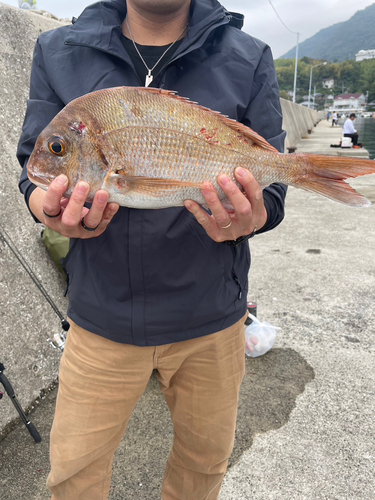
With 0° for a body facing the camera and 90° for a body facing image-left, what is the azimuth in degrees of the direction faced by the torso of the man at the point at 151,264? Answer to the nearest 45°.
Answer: approximately 0°

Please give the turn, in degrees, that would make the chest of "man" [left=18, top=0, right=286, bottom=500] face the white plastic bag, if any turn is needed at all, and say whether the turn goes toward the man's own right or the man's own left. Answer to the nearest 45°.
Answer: approximately 135° to the man's own left
